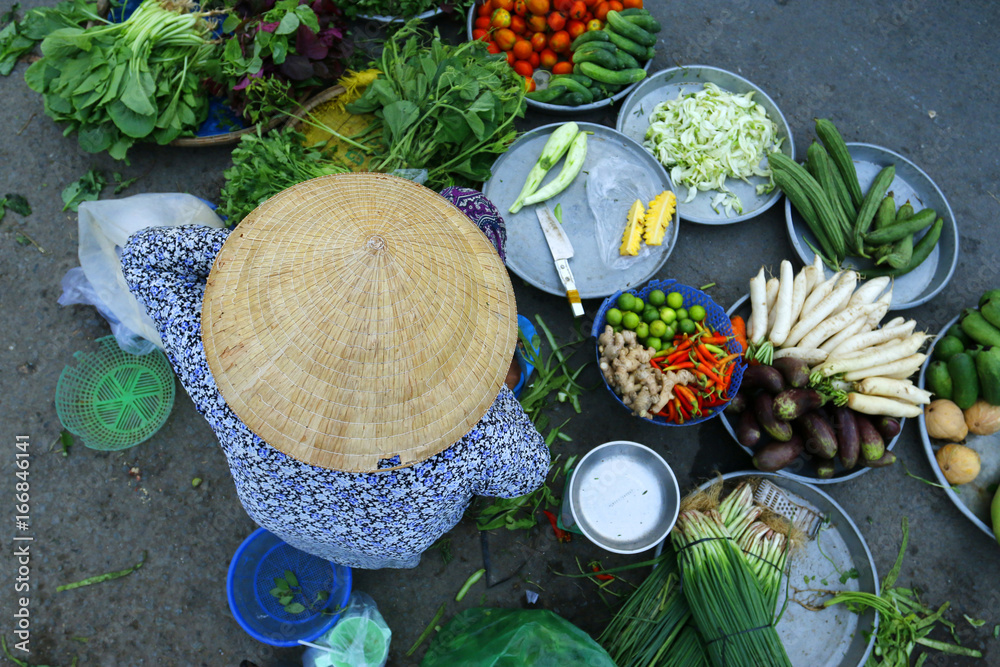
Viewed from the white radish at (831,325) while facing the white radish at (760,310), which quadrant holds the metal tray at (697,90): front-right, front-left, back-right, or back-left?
front-right

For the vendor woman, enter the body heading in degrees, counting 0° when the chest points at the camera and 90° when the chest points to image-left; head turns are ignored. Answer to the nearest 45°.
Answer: approximately 225°

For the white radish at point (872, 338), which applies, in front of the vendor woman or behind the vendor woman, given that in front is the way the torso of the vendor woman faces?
in front

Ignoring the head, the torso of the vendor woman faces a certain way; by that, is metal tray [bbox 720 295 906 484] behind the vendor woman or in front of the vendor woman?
in front

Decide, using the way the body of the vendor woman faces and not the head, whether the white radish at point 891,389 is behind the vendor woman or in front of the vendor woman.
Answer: in front

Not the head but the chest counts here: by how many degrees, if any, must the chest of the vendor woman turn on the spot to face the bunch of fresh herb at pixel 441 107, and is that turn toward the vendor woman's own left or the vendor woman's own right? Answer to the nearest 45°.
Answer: approximately 45° to the vendor woman's own left

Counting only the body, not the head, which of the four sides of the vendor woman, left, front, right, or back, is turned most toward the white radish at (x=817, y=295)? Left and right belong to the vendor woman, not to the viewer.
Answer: front
